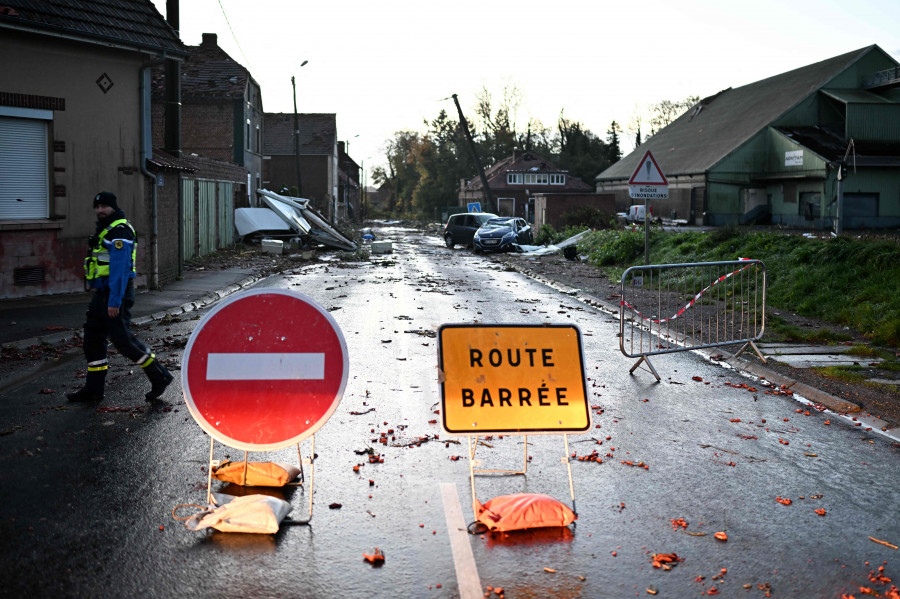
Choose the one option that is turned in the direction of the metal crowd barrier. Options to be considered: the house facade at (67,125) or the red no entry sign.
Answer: the house facade

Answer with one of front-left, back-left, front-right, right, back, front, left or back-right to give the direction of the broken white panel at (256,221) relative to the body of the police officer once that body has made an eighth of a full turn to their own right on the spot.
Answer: front-right

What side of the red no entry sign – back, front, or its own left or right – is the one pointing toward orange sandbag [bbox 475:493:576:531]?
left

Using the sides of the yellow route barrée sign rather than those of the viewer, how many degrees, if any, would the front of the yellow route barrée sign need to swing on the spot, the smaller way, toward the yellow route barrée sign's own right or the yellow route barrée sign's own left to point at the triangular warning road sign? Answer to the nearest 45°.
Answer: approximately 180°

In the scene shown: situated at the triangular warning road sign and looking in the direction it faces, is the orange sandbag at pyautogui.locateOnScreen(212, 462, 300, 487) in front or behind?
in front

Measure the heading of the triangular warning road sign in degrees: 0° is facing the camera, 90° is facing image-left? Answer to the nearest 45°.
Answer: approximately 0°

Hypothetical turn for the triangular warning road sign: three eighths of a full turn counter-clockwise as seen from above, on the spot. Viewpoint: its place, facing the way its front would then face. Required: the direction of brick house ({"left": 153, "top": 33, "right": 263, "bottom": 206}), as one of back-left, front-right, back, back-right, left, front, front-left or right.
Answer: left

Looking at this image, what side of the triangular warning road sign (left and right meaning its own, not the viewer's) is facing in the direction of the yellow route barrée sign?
front

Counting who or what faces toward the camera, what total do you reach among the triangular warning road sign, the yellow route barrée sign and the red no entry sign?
3

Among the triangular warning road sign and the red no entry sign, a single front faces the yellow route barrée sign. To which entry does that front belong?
the triangular warning road sign

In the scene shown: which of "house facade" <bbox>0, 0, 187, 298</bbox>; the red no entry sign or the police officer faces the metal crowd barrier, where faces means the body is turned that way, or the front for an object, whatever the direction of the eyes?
the house facade

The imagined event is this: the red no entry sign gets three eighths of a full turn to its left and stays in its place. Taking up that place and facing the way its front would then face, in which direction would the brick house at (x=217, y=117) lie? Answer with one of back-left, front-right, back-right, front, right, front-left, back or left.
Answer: front-left
